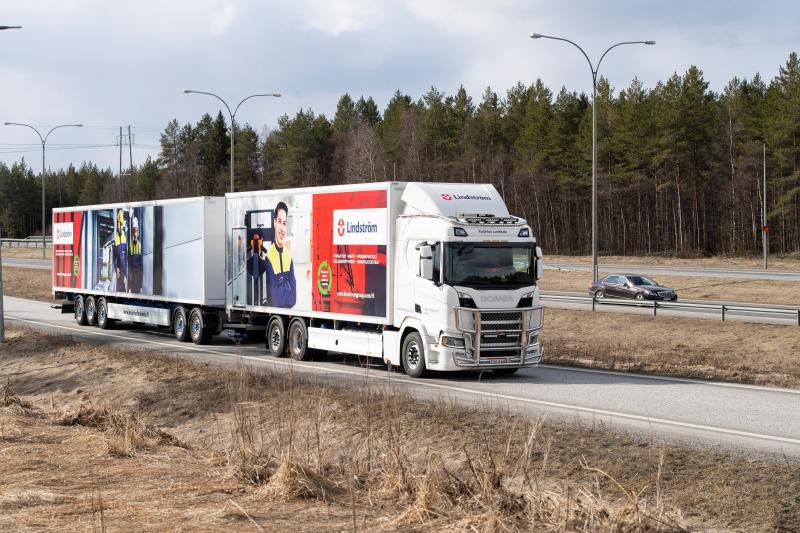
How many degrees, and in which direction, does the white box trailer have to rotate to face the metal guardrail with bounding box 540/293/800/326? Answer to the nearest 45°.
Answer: approximately 45° to its left

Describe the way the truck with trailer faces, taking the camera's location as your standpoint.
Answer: facing the viewer and to the right of the viewer

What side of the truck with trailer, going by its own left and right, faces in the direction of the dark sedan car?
left

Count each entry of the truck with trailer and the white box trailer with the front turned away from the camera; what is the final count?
0

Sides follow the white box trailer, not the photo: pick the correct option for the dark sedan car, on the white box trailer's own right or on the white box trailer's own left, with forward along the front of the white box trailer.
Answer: on the white box trailer's own left

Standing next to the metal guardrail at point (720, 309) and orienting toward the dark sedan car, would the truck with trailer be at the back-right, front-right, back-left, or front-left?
back-left

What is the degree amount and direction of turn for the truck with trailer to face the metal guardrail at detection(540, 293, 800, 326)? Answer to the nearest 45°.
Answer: approximately 90° to its left
